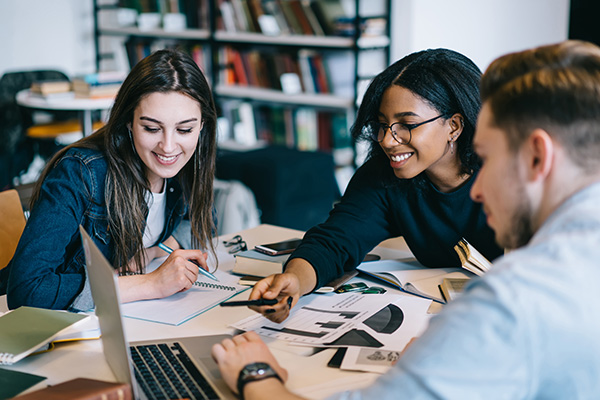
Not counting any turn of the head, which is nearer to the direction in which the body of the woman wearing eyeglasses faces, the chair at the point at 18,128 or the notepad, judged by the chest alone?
the notepad

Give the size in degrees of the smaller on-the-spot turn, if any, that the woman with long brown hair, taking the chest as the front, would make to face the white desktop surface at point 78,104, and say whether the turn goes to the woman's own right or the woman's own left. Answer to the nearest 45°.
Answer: approximately 135° to the woman's own left

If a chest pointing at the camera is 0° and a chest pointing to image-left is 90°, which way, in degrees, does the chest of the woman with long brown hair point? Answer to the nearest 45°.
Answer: approximately 315°

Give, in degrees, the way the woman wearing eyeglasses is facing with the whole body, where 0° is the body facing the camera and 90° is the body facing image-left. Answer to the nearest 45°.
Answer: approximately 45°

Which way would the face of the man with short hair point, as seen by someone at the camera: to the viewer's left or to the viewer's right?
to the viewer's left

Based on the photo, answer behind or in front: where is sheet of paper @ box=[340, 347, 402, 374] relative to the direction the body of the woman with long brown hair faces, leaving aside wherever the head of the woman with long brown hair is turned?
in front
